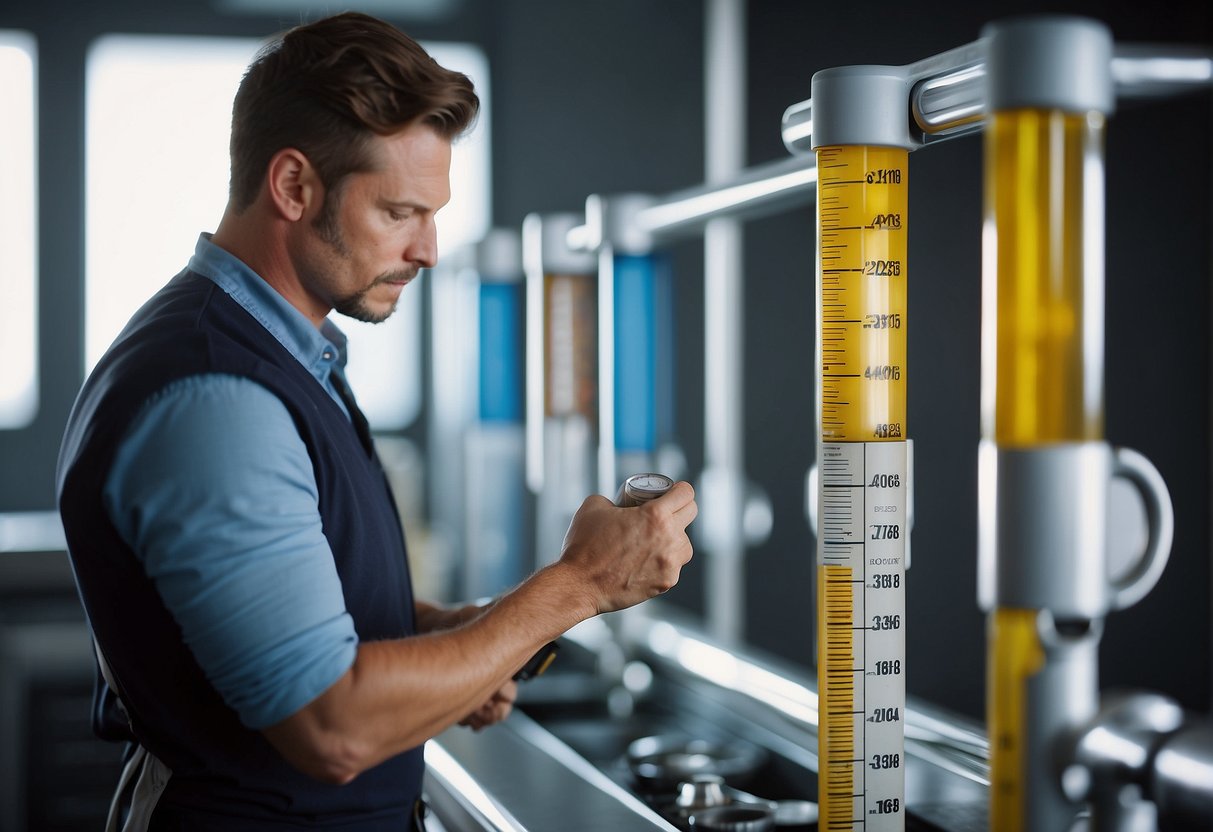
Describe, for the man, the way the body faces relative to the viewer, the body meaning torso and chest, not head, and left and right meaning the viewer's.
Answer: facing to the right of the viewer

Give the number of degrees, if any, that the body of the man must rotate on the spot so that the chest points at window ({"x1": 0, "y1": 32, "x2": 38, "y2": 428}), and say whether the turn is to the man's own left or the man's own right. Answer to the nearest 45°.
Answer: approximately 90° to the man's own left

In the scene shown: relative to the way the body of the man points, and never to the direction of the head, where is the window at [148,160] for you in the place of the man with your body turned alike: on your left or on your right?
on your left

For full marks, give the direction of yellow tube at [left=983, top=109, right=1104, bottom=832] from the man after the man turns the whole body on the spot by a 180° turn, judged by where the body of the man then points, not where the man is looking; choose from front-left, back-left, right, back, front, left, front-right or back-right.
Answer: back-left

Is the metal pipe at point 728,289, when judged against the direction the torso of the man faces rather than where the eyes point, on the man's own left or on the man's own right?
on the man's own left

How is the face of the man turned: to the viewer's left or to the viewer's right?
to the viewer's right

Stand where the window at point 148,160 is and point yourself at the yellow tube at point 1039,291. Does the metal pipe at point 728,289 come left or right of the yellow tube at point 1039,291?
left

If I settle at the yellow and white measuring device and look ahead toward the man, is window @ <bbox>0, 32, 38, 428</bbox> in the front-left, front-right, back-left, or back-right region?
front-right

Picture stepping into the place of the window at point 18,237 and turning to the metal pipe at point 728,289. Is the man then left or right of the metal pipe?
right

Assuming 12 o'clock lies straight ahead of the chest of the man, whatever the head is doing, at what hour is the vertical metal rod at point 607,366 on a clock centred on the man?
The vertical metal rod is roughly at 10 o'clock from the man.
